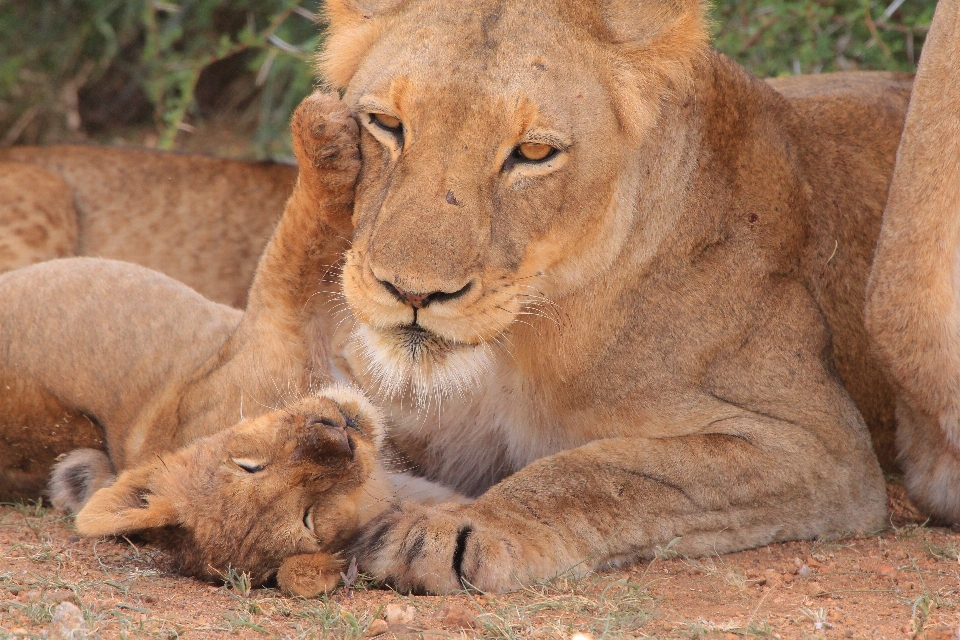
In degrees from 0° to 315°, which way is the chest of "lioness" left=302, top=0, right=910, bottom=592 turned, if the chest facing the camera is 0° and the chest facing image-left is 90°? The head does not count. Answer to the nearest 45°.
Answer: approximately 45°

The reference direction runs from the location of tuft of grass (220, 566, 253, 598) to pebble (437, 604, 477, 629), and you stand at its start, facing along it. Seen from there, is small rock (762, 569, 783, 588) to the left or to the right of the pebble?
left

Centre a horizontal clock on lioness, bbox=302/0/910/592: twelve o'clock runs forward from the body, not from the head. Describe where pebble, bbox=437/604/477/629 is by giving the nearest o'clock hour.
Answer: The pebble is roughly at 11 o'clock from the lioness.

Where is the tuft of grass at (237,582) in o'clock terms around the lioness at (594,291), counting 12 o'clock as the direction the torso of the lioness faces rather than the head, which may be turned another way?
The tuft of grass is roughly at 12 o'clock from the lioness.

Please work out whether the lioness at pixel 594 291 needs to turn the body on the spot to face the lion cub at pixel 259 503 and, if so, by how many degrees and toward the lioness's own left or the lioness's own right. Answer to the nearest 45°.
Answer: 0° — it already faces it

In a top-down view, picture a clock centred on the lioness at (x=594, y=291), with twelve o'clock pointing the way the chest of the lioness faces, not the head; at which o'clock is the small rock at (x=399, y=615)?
The small rock is roughly at 11 o'clock from the lioness.

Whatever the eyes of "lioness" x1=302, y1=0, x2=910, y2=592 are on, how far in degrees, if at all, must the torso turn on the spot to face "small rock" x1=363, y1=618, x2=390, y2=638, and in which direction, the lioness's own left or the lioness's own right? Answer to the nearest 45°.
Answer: approximately 45° to the lioness's own left

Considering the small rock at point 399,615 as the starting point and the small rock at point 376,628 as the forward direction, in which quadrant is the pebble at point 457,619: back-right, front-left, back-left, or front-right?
back-left

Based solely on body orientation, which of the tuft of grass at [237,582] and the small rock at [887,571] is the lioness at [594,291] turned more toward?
the tuft of grass
